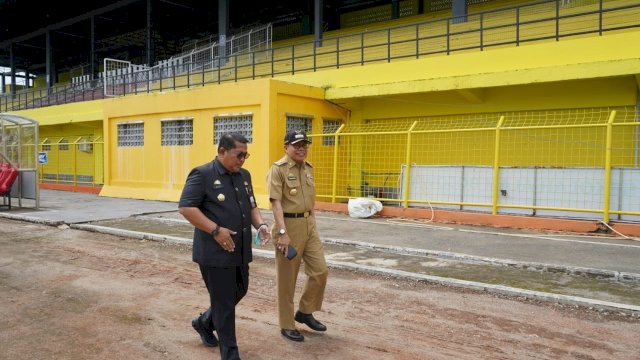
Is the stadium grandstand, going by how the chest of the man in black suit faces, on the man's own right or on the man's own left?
on the man's own left

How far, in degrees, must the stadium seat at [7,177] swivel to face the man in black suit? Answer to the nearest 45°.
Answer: approximately 45° to its left

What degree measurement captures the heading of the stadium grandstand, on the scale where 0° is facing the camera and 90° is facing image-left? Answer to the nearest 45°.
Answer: approximately 45°

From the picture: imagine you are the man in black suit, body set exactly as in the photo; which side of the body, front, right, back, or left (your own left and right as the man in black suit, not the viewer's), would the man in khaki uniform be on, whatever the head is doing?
left

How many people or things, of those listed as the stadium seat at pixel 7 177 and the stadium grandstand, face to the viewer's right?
0

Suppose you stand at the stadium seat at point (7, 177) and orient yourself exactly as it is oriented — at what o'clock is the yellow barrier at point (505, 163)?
The yellow barrier is roughly at 9 o'clock from the stadium seat.

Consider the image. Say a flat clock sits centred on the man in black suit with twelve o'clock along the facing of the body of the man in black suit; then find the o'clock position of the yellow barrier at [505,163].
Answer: The yellow barrier is roughly at 9 o'clock from the man in black suit.
